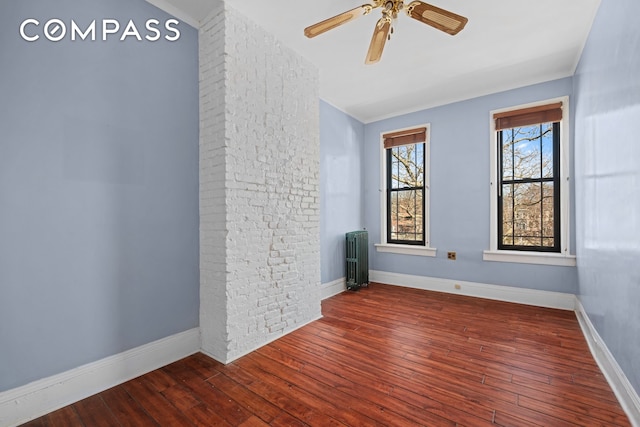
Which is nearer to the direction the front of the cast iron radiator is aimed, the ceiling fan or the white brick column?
the ceiling fan

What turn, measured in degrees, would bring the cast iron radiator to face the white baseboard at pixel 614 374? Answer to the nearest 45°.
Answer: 0° — it already faces it

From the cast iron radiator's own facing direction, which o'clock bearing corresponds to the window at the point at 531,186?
The window is roughly at 11 o'clock from the cast iron radiator.

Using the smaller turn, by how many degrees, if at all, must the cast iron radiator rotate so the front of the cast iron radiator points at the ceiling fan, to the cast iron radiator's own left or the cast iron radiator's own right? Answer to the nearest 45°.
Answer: approximately 45° to the cast iron radiator's own right

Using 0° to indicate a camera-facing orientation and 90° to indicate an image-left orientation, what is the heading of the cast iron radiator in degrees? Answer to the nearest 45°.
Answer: approximately 315°

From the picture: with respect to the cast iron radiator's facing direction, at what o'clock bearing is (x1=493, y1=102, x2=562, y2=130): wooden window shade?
The wooden window shade is roughly at 11 o'clock from the cast iron radiator.
